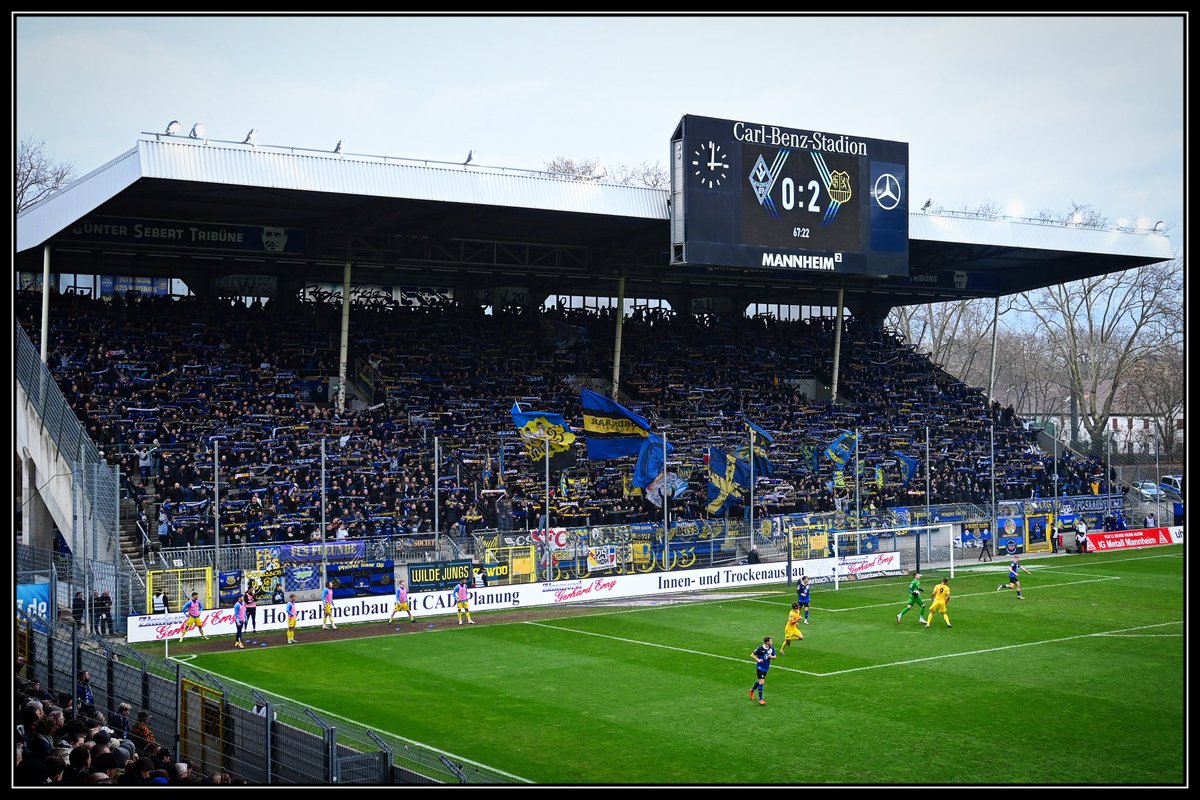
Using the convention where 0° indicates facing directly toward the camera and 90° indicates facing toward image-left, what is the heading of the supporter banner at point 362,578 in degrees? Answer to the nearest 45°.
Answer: approximately 0°

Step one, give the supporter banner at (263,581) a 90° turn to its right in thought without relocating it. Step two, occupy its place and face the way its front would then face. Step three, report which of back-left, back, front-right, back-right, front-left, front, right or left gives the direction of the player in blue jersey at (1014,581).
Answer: back

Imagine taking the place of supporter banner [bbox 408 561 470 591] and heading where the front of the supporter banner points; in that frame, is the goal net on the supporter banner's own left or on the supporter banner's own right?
on the supporter banner's own left

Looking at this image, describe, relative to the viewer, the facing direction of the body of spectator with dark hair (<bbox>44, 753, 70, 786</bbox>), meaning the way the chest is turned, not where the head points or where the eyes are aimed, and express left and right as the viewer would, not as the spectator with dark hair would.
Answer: facing away from the viewer and to the right of the viewer
